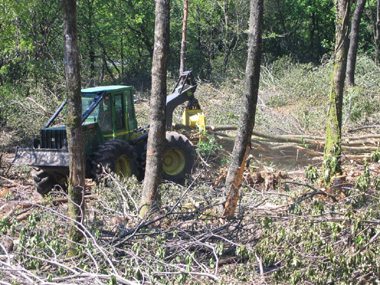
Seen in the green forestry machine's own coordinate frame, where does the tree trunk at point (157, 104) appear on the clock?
The tree trunk is roughly at 10 o'clock from the green forestry machine.

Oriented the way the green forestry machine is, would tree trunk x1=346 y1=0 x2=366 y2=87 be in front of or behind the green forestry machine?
behind

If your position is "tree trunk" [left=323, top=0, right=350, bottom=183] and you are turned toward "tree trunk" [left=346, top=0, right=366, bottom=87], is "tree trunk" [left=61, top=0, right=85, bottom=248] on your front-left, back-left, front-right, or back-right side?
back-left

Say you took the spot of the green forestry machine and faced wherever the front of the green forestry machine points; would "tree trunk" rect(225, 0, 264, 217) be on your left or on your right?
on your left

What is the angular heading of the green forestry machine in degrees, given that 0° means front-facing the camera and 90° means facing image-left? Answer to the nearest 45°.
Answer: approximately 45°
